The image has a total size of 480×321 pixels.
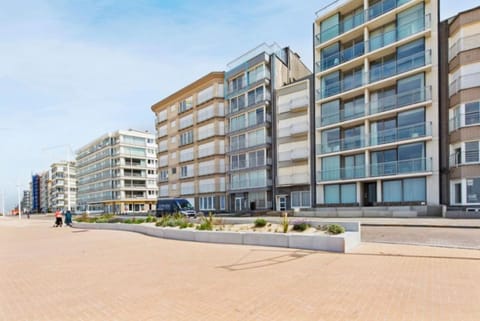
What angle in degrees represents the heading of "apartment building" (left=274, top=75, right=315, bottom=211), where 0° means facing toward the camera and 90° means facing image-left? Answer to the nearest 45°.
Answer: approximately 45°

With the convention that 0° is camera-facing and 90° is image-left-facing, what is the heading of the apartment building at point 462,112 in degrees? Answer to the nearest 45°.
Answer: approximately 45°

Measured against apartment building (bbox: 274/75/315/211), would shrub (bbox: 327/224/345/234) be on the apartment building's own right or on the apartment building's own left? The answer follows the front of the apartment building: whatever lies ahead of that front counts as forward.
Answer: on the apartment building's own left

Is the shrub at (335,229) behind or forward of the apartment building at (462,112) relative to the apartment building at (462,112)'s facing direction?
forward

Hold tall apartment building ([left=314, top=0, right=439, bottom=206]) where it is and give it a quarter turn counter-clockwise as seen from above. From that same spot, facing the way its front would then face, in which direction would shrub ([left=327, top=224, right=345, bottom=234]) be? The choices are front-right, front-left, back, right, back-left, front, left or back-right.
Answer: front-right

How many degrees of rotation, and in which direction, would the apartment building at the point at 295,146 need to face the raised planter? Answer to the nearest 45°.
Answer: approximately 45° to its left

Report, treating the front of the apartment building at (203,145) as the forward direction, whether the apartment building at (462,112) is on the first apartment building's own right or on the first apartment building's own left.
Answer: on the first apartment building's own left

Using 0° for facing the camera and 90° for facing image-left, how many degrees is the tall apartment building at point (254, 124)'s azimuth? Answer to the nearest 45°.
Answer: approximately 45°
